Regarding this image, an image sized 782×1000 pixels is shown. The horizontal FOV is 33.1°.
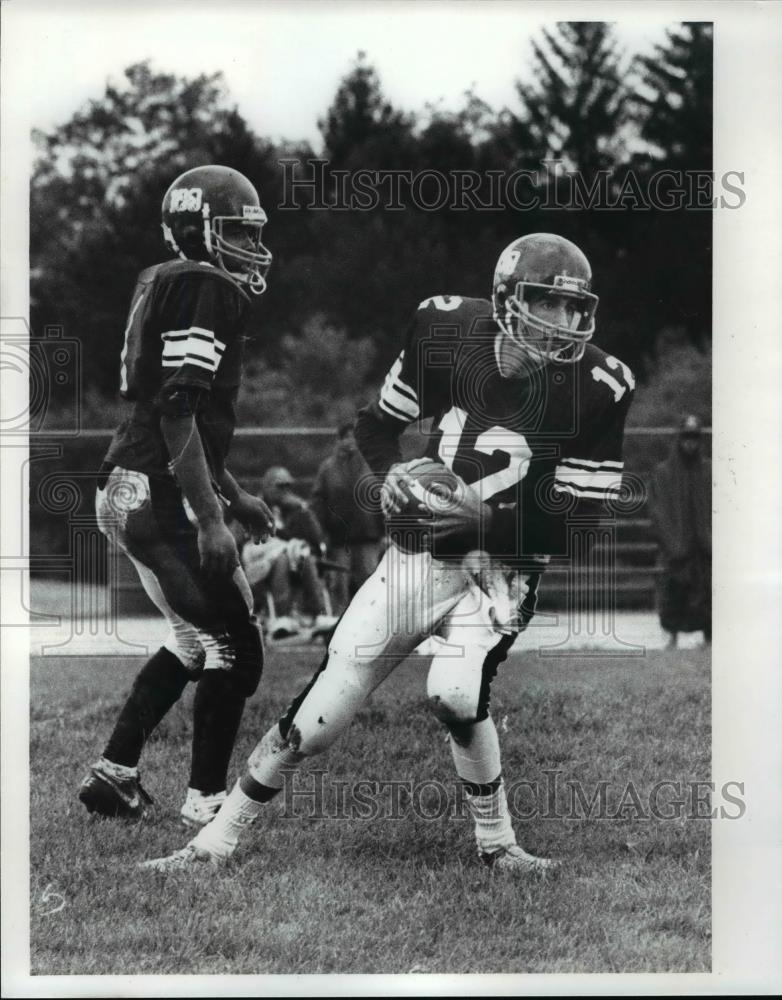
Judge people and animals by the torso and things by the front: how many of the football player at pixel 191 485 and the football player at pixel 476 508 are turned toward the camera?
1

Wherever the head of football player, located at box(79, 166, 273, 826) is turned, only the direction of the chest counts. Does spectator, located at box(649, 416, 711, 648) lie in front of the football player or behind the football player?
in front

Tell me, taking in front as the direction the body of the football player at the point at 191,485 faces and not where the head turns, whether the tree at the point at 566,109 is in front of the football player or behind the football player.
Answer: in front

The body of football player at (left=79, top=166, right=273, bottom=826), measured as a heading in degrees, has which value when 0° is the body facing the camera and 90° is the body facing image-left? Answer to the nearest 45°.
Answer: approximately 270°

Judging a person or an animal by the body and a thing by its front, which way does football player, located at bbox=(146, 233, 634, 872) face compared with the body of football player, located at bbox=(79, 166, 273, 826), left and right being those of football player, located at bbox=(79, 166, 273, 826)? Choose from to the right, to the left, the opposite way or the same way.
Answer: to the right

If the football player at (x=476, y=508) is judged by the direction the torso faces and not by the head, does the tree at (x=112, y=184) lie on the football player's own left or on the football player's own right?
on the football player's own right

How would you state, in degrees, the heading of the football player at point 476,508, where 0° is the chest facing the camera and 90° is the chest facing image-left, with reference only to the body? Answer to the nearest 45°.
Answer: approximately 0°

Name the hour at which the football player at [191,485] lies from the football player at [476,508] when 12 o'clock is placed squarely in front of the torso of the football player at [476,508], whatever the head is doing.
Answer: the football player at [191,485] is roughly at 3 o'clock from the football player at [476,508].

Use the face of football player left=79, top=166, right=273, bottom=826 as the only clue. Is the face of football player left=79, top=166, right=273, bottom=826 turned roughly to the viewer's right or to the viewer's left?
to the viewer's right
